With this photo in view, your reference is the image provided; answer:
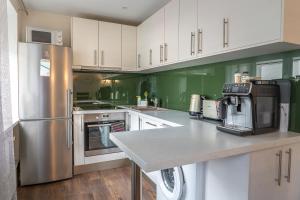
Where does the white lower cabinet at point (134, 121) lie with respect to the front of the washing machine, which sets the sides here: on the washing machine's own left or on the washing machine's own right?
on the washing machine's own right

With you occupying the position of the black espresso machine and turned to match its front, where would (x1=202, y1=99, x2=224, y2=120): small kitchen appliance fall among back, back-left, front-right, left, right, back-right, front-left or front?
right

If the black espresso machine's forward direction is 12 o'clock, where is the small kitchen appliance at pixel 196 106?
The small kitchen appliance is roughly at 3 o'clock from the black espresso machine.

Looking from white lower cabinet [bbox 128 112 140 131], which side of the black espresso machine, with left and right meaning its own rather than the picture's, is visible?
right

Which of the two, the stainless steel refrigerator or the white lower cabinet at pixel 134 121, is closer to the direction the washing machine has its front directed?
the stainless steel refrigerator

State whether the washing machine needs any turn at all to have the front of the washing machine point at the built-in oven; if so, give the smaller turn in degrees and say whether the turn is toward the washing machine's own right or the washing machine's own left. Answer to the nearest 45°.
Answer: approximately 90° to the washing machine's own right

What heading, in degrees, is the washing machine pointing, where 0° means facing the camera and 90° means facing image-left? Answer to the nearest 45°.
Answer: approximately 45°

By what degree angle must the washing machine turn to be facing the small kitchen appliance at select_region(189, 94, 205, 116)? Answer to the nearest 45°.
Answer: approximately 135° to its right
